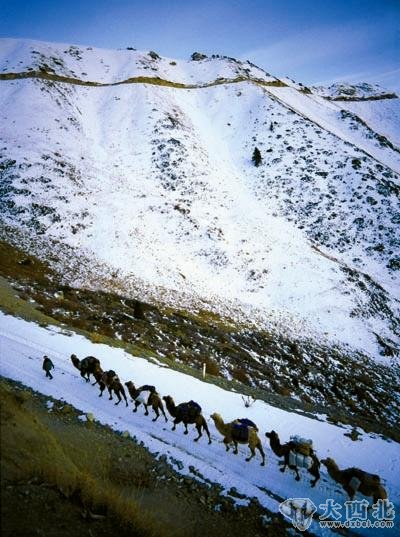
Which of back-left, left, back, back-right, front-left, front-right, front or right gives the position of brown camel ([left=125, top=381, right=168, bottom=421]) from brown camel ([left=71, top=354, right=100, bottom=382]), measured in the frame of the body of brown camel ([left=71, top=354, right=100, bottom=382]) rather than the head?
back-left

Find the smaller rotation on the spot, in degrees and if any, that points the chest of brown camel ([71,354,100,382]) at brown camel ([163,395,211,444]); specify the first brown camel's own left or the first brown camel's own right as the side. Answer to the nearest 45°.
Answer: approximately 135° to the first brown camel's own left

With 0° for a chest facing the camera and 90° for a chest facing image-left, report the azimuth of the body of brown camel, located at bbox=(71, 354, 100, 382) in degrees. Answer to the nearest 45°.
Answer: approximately 90°

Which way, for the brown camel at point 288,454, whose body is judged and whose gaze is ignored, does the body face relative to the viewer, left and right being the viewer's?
facing to the left of the viewer

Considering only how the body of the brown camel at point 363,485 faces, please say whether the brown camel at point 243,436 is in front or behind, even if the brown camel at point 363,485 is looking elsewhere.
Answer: in front

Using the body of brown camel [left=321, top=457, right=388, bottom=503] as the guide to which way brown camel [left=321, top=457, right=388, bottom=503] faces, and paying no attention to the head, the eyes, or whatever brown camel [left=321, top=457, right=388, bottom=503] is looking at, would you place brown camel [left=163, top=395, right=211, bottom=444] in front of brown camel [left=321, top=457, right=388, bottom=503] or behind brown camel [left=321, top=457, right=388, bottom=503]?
in front

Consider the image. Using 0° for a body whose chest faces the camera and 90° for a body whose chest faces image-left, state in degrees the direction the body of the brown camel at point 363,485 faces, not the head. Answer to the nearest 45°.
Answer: approximately 90°

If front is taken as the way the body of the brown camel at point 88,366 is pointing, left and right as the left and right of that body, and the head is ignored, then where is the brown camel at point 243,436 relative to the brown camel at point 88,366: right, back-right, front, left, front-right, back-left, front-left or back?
back-left

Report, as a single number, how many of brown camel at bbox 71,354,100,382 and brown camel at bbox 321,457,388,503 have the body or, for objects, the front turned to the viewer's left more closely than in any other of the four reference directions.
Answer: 2

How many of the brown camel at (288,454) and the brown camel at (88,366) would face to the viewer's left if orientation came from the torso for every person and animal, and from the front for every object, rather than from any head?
2
